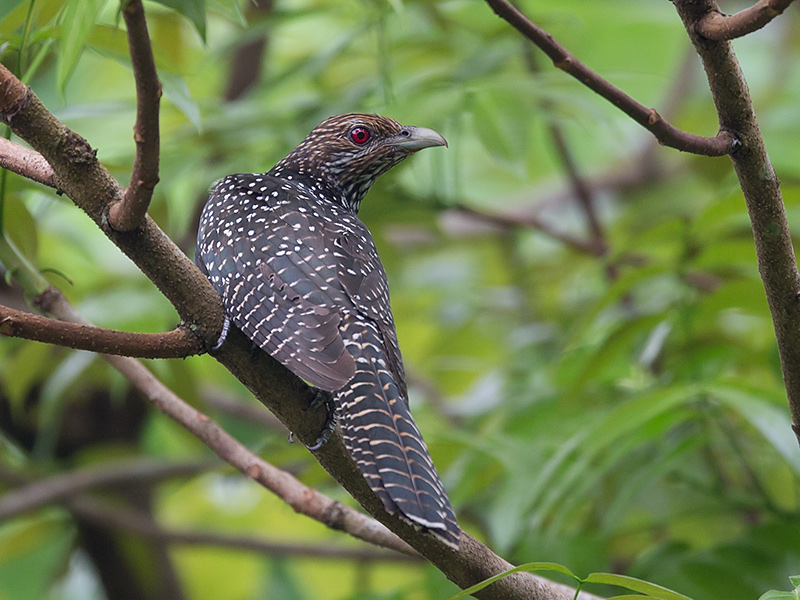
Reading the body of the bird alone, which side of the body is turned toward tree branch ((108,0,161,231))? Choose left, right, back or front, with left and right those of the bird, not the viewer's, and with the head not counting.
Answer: left

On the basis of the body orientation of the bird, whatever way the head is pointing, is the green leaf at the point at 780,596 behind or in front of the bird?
behind

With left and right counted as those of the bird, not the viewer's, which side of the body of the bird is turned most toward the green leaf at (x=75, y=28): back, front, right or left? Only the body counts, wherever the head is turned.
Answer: left

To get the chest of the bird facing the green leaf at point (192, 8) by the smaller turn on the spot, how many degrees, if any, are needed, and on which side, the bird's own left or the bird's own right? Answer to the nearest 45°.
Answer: approximately 90° to the bird's own left
